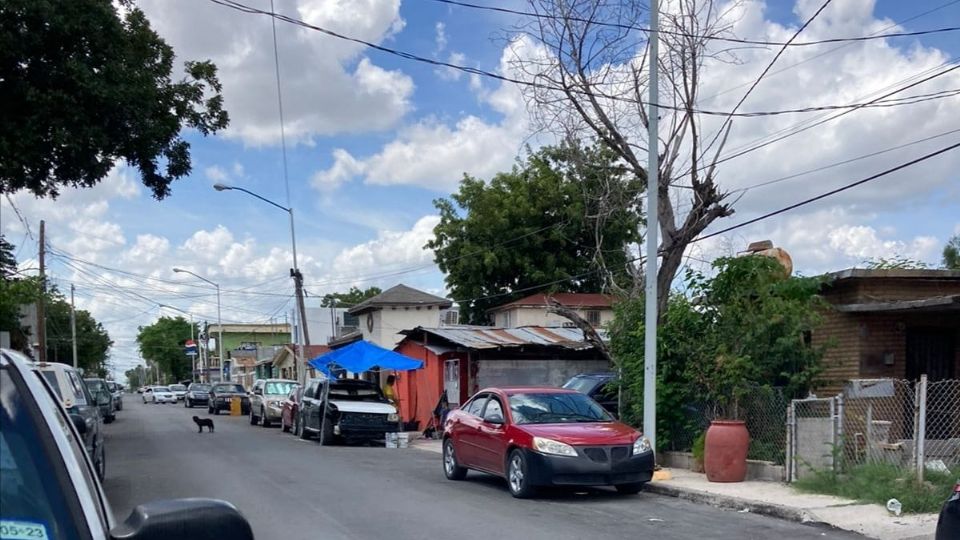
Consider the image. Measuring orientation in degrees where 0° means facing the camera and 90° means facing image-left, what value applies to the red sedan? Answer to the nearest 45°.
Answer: approximately 315°

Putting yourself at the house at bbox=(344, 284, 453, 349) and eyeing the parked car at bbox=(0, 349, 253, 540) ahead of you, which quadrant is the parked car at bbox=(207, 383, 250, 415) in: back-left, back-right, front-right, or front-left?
back-right

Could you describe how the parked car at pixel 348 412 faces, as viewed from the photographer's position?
facing the viewer and to the right of the viewer

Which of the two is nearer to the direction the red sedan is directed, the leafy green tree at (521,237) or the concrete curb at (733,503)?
the concrete curb

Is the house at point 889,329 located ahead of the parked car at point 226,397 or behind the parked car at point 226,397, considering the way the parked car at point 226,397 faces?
ahead

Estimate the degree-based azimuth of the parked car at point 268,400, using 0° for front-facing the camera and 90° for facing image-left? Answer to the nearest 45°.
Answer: approximately 315°

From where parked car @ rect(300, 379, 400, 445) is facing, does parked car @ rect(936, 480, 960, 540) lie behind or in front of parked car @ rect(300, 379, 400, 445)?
in front

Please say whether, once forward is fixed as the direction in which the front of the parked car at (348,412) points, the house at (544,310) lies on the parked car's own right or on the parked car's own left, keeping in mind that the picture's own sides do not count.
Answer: on the parked car's own left
